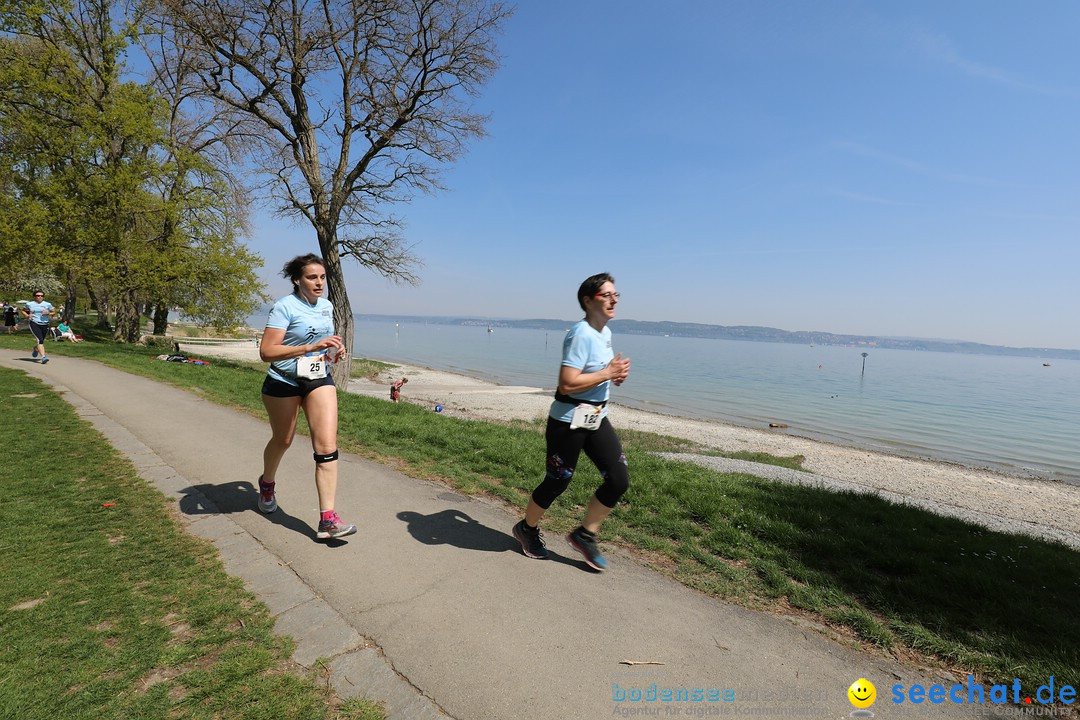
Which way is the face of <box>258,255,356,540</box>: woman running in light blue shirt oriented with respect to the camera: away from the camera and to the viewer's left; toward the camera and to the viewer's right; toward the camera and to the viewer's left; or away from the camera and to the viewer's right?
toward the camera and to the viewer's right

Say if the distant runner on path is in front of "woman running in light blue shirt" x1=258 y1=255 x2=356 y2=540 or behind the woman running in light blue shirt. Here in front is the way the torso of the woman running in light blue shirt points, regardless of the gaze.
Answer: behind

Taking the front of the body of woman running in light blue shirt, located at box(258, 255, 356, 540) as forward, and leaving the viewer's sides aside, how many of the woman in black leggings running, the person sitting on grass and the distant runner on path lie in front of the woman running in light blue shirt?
1

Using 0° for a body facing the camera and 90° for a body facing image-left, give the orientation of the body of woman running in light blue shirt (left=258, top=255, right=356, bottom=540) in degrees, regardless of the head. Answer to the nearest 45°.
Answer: approximately 315°

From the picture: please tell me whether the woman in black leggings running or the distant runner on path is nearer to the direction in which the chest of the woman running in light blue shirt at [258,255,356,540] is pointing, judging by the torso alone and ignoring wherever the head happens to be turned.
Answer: the woman in black leggings running

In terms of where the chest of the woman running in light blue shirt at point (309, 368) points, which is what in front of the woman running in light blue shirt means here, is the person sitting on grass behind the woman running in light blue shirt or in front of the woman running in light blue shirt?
behind

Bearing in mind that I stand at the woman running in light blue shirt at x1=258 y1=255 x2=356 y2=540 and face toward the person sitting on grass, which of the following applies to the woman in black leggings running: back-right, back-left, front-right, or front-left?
back-right

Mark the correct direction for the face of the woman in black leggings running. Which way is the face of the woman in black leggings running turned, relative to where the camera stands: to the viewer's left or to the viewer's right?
to the viewer's right
